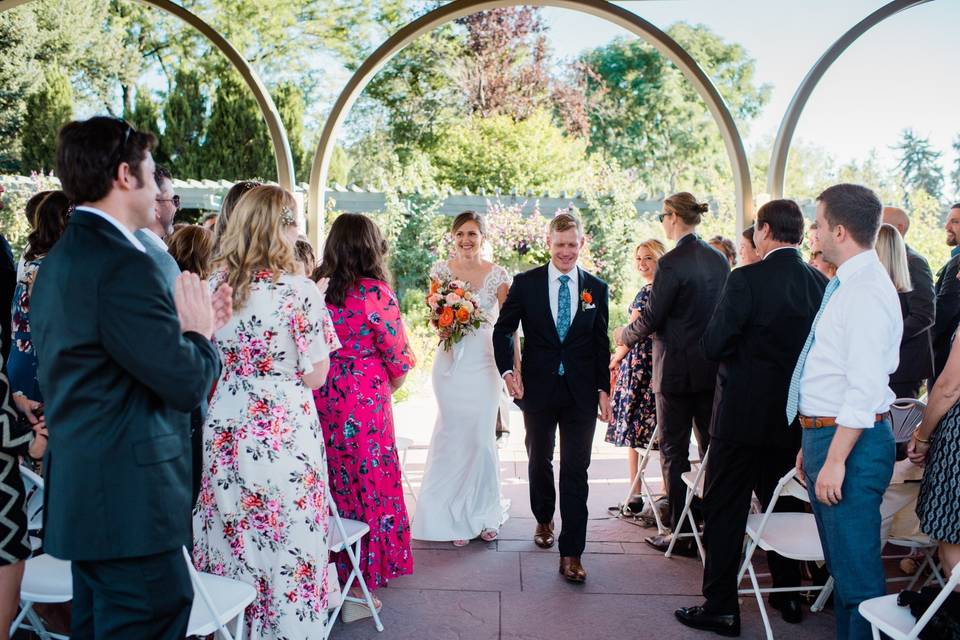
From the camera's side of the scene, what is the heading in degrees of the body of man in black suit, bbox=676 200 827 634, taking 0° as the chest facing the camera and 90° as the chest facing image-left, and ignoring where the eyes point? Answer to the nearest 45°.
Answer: approximately 135°

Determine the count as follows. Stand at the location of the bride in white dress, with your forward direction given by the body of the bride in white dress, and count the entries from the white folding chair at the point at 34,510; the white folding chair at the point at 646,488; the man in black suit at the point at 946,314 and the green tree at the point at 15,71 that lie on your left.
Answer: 2

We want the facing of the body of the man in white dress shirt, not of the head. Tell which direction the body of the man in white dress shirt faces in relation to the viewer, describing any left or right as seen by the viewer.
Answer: facing to the left of the viewer

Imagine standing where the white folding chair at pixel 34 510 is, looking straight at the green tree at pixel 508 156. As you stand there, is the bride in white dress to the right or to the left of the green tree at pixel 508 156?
right

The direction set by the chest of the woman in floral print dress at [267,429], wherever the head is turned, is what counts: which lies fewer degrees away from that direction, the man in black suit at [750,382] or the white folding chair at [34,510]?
the man in black suit

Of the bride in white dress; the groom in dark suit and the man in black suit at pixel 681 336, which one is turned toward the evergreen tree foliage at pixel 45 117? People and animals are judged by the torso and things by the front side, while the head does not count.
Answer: the man in black suit

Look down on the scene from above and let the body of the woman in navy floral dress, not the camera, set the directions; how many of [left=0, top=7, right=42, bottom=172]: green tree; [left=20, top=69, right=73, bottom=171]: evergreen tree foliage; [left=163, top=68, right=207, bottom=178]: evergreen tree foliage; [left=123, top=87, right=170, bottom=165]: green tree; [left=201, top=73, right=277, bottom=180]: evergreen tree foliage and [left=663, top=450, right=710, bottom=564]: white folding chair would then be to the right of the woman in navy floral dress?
5

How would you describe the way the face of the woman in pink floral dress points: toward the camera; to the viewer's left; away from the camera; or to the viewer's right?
away from the camera

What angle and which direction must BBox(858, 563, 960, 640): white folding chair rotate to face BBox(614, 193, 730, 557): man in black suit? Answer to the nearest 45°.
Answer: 0° — it already faces them
